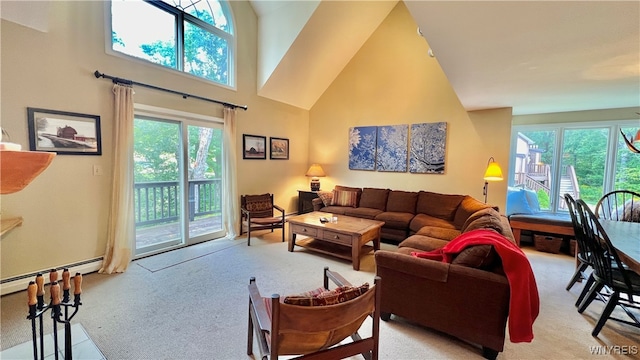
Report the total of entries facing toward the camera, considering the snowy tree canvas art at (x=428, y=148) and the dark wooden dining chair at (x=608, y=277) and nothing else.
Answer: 1

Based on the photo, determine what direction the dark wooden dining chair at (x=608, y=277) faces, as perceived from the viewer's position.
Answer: facing away from the viewer and to the right of the viewer

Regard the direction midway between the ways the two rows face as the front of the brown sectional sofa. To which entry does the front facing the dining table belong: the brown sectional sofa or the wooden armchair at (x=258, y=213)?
the wooden armchair

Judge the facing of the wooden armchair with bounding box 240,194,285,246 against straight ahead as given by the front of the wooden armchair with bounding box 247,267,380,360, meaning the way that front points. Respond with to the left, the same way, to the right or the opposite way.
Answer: the opposite way

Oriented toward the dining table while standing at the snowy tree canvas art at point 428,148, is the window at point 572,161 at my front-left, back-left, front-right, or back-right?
front-left

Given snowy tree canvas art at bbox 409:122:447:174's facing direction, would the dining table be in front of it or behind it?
in front

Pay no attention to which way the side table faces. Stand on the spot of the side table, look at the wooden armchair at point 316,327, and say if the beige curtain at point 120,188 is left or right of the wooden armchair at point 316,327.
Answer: right

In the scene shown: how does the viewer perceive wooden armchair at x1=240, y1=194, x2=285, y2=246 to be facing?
facing the viewer and to the right of the viewer

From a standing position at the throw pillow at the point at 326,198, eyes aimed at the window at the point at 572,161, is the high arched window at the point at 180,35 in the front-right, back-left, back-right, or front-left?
back-right

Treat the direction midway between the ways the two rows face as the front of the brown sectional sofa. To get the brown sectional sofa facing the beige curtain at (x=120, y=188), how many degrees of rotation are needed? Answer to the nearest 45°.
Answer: approximately 45° to its right

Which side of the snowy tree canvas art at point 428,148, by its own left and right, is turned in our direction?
front

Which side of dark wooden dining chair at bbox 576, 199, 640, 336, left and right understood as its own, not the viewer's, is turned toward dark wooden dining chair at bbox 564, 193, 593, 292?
left

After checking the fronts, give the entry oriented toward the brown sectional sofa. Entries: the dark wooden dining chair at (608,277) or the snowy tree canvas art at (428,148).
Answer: the snowy tree canvas art

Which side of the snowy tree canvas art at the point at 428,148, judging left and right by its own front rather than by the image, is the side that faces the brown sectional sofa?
front

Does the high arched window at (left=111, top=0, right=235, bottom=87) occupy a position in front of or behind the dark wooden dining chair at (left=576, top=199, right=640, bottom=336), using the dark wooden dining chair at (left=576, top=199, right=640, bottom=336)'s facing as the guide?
behind

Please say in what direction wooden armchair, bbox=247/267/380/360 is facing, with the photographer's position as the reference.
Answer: facing away from the viewer and to the left of the viewer

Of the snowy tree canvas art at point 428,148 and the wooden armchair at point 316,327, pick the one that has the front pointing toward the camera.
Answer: the snowy tree canvas art

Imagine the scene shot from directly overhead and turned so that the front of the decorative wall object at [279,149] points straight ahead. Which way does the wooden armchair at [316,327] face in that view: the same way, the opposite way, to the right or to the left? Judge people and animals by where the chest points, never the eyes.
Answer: the opposite way

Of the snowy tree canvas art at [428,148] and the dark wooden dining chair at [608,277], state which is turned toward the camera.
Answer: the snowy tree canvas art

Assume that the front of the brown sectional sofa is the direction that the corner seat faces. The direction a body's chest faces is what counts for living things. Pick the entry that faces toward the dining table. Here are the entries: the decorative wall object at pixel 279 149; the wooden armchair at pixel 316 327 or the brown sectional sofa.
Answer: the decorative wall object
